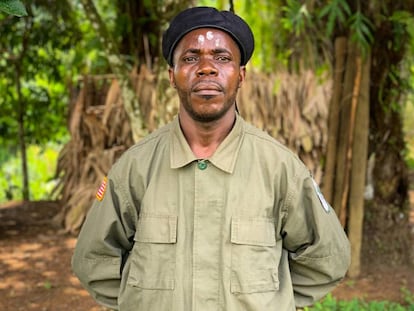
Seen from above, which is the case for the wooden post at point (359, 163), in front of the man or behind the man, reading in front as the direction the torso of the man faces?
behind

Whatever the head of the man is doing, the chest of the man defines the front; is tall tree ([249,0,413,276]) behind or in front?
behind

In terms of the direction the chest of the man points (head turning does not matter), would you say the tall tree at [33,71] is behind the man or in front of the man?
behind

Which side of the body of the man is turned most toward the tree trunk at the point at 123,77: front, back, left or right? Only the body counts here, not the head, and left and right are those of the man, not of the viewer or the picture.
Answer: back

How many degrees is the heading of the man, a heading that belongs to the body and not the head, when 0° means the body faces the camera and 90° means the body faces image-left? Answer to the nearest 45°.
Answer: approximately 0°

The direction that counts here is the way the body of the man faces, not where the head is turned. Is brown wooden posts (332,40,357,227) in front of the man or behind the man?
behind
